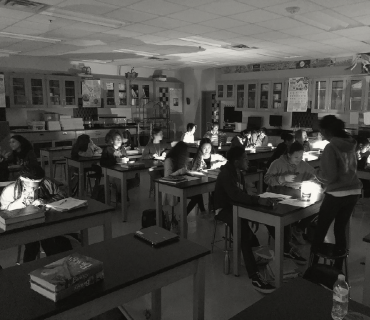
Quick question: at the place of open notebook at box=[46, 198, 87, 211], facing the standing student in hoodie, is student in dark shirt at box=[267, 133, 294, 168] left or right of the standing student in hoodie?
left

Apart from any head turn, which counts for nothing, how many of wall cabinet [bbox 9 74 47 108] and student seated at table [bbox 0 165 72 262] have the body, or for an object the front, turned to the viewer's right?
0

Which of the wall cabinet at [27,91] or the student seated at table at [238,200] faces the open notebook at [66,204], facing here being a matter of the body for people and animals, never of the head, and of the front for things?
the wall cabinet

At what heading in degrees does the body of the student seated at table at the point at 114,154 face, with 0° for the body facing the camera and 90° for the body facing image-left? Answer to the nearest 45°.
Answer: approximately 315°

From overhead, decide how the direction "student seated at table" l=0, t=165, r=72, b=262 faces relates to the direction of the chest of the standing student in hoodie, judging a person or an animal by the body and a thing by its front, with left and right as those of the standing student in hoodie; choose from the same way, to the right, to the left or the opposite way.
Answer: the opposite way

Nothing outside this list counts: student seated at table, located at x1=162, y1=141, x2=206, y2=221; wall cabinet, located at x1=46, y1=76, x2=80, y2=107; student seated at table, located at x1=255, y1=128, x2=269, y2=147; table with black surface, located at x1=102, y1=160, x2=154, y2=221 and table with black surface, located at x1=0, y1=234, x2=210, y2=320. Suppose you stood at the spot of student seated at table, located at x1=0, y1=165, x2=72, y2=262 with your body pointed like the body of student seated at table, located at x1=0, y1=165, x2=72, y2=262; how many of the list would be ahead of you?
1

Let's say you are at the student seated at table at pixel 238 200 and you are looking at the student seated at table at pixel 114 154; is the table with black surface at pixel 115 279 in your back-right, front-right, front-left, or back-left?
back-left

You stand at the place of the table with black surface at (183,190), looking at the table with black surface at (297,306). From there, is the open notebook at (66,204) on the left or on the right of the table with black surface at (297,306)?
right

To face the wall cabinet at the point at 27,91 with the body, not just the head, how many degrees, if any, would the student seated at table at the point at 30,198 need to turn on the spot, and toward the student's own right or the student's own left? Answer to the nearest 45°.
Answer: approximately 180°

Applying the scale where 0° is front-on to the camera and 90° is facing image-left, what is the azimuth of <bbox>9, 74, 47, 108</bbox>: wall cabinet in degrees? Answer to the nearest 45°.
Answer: approximately 0°

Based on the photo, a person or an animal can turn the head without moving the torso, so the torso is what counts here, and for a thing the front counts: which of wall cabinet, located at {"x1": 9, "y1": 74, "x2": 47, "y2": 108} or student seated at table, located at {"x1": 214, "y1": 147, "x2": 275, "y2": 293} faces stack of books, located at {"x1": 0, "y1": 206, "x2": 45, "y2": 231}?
the wall cabinet

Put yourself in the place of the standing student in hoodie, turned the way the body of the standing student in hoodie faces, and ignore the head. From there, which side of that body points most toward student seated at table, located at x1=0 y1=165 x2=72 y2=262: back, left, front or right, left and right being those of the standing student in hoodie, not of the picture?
left
